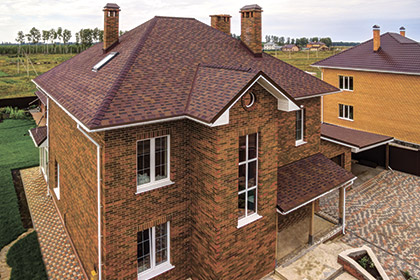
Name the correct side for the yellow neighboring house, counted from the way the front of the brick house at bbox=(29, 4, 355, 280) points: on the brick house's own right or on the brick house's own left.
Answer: on the brick house's own left

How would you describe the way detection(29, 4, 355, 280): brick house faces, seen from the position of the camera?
facing the viewer and to the right of the viewer
